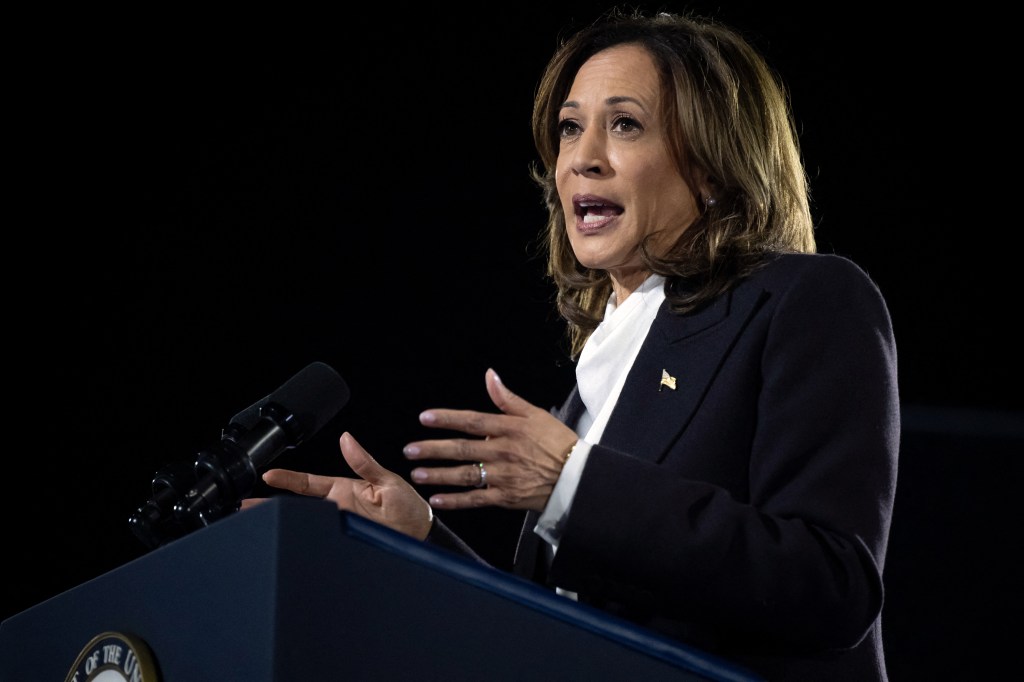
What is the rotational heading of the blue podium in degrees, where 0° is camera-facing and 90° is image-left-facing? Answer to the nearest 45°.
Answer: approximately 45°
